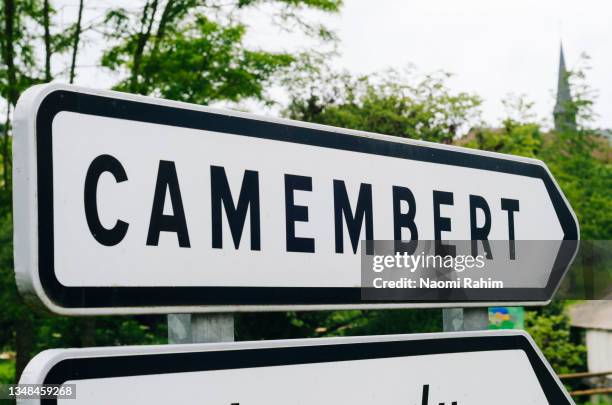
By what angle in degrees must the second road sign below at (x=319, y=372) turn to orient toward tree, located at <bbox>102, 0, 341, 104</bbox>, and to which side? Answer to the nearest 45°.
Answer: approximately 135° to its left

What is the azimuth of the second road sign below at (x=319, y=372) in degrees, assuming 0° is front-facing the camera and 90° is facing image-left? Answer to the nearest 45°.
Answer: approximately 315°
